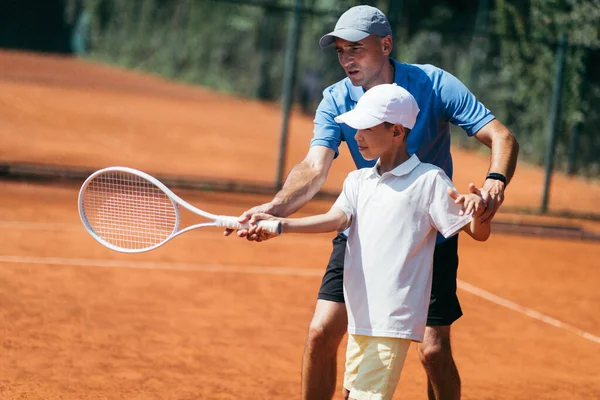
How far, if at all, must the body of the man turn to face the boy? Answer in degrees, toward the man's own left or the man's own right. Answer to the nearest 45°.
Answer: approximately 45° to the man's own left

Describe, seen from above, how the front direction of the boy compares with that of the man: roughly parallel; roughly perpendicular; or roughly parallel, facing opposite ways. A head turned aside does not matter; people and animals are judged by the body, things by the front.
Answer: roughly parallel

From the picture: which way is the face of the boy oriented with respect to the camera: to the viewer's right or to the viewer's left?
to the viewer's left

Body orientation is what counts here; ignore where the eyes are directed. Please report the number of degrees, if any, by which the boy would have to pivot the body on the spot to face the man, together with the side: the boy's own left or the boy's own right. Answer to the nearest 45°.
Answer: approximately 135° to the boy's own right

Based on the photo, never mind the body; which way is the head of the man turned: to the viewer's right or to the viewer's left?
to the viewer's left

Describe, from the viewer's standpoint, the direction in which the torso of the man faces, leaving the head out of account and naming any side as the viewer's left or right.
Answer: facing the viewer and to the left of the viewer

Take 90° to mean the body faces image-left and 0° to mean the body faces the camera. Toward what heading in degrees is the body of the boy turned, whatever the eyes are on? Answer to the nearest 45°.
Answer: approximately 45°

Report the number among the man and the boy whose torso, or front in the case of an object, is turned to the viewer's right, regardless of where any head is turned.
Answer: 0
